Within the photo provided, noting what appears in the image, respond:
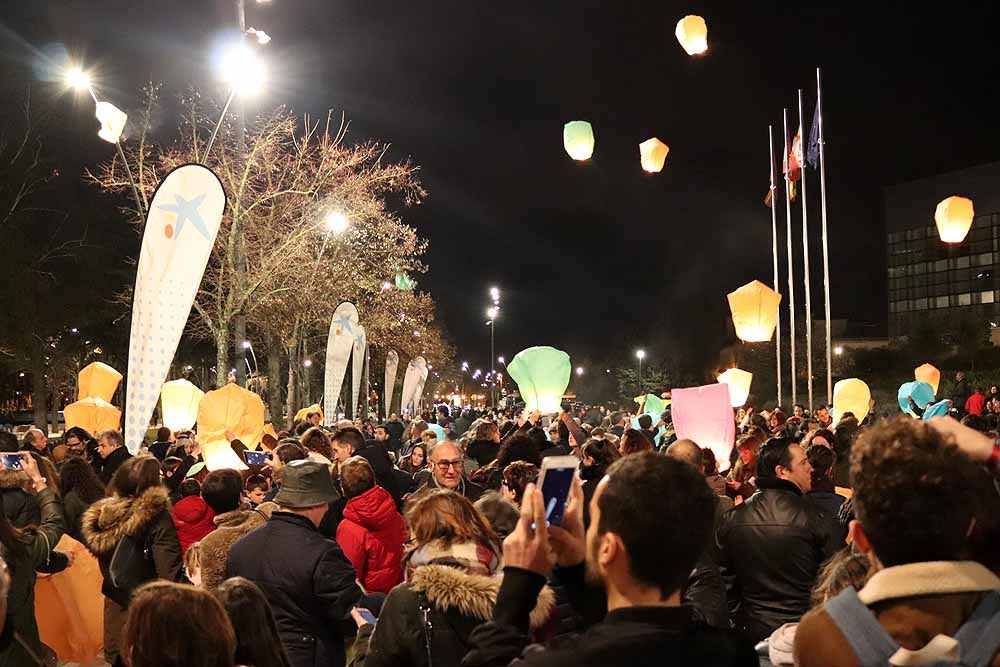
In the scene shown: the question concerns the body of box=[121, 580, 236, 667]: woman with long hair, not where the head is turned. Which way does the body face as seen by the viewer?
away from the camera

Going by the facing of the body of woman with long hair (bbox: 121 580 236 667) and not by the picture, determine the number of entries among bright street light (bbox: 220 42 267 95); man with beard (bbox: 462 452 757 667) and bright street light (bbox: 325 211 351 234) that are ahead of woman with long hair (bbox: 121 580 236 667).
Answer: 2

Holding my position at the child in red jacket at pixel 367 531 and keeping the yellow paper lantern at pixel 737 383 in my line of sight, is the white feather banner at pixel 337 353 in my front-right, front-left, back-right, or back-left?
front-left

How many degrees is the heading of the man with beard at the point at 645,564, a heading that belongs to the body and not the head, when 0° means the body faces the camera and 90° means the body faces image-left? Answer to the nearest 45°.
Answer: approximately 135°

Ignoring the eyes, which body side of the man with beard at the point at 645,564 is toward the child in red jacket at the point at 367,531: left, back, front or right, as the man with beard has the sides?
front

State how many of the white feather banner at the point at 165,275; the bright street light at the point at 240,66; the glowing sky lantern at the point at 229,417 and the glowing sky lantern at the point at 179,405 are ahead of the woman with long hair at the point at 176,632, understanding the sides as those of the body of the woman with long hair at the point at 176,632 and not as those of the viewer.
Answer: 4

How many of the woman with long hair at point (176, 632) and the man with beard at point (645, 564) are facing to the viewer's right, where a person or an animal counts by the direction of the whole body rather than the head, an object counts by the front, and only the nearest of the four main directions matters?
0

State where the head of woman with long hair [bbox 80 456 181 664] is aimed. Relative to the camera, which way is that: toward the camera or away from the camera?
away from the camera

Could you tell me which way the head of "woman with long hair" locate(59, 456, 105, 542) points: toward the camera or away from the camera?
away from the camera

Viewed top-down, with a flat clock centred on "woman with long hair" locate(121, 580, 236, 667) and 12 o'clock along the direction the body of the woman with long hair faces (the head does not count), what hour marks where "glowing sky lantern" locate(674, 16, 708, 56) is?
The glowing sky lantern is roughly at 1 o'clock from the woman with long hair.

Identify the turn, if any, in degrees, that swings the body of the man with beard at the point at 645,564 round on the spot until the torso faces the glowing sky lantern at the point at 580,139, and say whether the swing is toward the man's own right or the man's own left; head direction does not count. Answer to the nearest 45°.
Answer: approximately 45° to the man's own right

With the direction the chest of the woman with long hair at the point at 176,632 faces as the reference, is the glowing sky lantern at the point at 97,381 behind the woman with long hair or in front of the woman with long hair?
in front

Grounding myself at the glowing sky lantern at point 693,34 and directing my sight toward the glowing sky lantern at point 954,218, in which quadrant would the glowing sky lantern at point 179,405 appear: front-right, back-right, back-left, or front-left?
back-right

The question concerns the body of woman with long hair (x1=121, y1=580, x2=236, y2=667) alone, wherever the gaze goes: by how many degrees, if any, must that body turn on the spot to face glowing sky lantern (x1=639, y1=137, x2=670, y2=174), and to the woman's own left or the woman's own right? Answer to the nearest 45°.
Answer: approximately 45° to the woman's own right

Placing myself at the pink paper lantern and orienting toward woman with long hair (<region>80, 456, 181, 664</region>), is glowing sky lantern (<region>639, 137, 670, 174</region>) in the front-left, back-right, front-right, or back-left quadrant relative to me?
back-right

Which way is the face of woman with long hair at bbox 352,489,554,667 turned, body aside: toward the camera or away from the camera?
away from the camera

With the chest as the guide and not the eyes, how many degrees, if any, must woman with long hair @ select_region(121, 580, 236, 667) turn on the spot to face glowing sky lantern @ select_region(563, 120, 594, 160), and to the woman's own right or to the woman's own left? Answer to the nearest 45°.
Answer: approximately 45° to the woman's own right

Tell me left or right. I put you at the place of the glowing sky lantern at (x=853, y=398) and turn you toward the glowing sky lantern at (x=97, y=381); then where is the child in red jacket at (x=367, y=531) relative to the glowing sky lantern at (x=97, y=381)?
left

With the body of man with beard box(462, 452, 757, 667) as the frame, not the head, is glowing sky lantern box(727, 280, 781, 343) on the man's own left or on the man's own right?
on the man's own right

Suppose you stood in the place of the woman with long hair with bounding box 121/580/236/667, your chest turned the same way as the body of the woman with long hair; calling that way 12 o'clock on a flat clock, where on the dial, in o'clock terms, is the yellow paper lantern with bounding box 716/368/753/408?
The yellow paper lantern is roughly at 1 o'clock from the woman with long hair.
